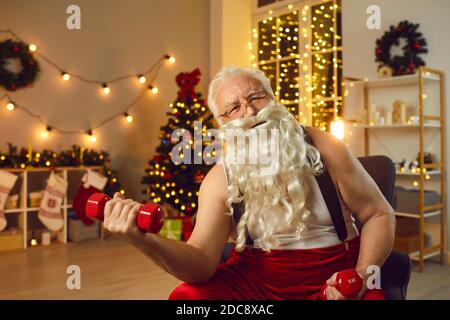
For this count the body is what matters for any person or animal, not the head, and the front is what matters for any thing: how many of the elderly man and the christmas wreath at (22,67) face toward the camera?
2

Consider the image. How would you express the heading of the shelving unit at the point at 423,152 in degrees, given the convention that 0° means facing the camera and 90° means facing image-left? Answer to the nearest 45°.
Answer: approximately 45°

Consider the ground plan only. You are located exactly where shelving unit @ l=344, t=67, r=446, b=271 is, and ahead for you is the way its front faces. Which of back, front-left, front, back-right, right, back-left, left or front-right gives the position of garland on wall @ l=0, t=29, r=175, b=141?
front-right

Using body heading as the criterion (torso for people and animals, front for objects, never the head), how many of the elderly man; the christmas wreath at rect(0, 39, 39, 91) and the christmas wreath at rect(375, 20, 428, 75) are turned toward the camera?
3

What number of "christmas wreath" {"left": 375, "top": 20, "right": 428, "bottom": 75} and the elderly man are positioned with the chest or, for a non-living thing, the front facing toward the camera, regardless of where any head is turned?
2

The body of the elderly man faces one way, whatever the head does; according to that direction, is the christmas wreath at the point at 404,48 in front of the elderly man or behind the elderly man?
behind

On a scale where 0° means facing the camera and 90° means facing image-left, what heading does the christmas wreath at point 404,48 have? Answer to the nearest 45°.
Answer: approximately 0°

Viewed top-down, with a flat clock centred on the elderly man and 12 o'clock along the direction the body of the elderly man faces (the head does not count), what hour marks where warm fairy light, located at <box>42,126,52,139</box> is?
The warm fairy light is roughly at 5 o'clock from the elderly man.

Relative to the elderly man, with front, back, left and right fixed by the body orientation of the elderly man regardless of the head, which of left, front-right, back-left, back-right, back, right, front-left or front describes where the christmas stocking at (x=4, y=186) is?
back-right

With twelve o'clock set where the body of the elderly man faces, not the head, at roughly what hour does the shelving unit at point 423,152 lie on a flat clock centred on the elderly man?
The shelving unit is roughly at 7 o'clock from the elderly man.

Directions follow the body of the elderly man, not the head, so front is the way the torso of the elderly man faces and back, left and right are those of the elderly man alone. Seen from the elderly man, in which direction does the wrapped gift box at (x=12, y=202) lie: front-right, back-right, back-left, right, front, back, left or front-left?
back-right

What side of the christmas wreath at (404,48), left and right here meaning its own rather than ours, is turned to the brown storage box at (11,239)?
right

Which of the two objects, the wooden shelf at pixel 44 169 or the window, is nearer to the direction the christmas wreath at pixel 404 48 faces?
the wooden shelf

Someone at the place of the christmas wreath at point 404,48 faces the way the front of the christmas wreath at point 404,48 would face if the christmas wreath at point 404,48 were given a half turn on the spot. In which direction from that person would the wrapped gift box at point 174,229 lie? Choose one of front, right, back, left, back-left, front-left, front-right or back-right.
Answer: left
